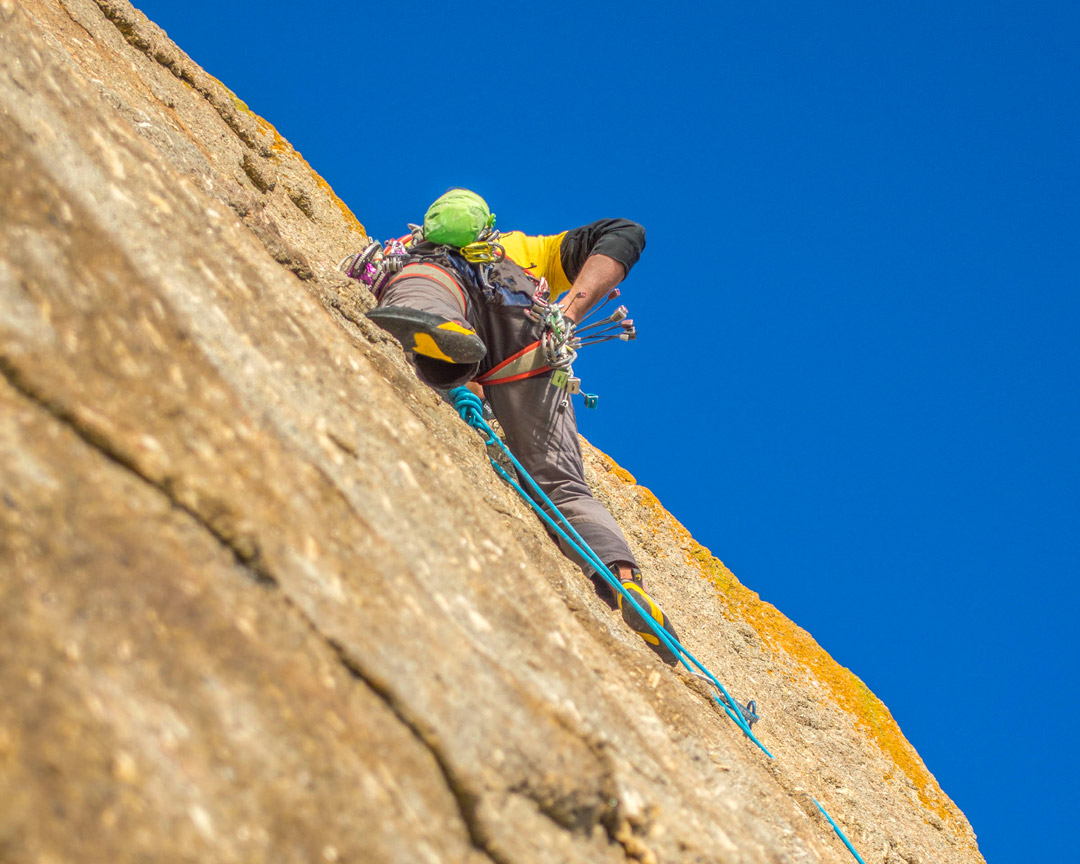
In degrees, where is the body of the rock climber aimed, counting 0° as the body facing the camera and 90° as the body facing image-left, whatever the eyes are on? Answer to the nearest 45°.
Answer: approximately 180°
